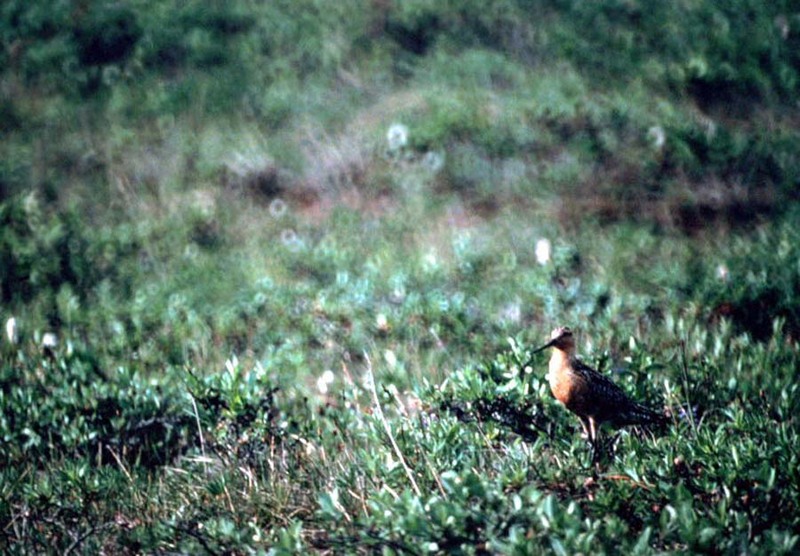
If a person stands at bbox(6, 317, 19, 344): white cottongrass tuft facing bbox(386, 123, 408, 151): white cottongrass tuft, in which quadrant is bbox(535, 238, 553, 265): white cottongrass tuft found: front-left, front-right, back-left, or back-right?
front-right

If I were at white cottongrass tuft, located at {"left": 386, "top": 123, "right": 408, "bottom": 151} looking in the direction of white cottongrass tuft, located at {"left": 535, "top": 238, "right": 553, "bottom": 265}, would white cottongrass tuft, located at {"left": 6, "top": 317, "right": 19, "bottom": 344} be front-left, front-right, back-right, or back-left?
front-right

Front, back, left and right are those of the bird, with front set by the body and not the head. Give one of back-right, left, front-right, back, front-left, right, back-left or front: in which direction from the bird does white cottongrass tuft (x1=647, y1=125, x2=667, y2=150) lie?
right

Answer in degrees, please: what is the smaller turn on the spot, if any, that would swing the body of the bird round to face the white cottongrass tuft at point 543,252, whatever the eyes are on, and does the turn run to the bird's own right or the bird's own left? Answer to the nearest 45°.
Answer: approximately 90° to the bird's own right

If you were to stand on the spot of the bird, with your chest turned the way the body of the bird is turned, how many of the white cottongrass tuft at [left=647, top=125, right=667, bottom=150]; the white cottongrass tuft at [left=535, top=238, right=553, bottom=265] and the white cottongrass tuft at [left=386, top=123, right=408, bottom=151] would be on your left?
0

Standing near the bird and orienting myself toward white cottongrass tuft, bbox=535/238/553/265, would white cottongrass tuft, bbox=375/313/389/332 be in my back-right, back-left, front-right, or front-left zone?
front-left

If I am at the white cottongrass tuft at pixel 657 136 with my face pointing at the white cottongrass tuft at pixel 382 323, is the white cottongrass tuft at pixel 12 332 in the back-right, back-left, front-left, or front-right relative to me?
front-right

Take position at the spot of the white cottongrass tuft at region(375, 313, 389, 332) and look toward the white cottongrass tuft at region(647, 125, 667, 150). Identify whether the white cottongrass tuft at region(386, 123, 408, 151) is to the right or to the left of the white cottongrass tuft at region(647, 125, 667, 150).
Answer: left

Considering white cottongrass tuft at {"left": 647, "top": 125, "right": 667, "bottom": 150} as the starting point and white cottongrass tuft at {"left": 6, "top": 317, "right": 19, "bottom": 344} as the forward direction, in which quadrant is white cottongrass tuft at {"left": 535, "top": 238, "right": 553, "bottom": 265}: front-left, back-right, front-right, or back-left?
front-left

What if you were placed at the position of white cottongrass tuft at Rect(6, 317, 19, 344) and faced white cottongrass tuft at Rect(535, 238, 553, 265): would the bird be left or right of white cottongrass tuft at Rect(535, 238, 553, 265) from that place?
right

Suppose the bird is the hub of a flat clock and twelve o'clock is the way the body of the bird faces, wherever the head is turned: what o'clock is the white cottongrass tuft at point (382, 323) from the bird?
The white cottongrass tuft is roughly at 2 o'clock from the bird.

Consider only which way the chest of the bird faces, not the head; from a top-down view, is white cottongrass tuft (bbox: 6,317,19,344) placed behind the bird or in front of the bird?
in front

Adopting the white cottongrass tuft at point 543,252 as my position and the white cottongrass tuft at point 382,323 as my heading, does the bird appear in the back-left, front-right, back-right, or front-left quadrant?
front-left

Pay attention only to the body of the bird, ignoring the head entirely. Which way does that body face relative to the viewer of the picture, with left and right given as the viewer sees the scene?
facing to the left of the viewer

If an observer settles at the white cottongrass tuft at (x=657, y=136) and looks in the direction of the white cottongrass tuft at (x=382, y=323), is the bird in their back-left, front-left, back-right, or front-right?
front-left

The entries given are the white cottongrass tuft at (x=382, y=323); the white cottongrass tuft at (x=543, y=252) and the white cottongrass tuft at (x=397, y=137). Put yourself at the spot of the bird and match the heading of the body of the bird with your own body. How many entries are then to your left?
0
